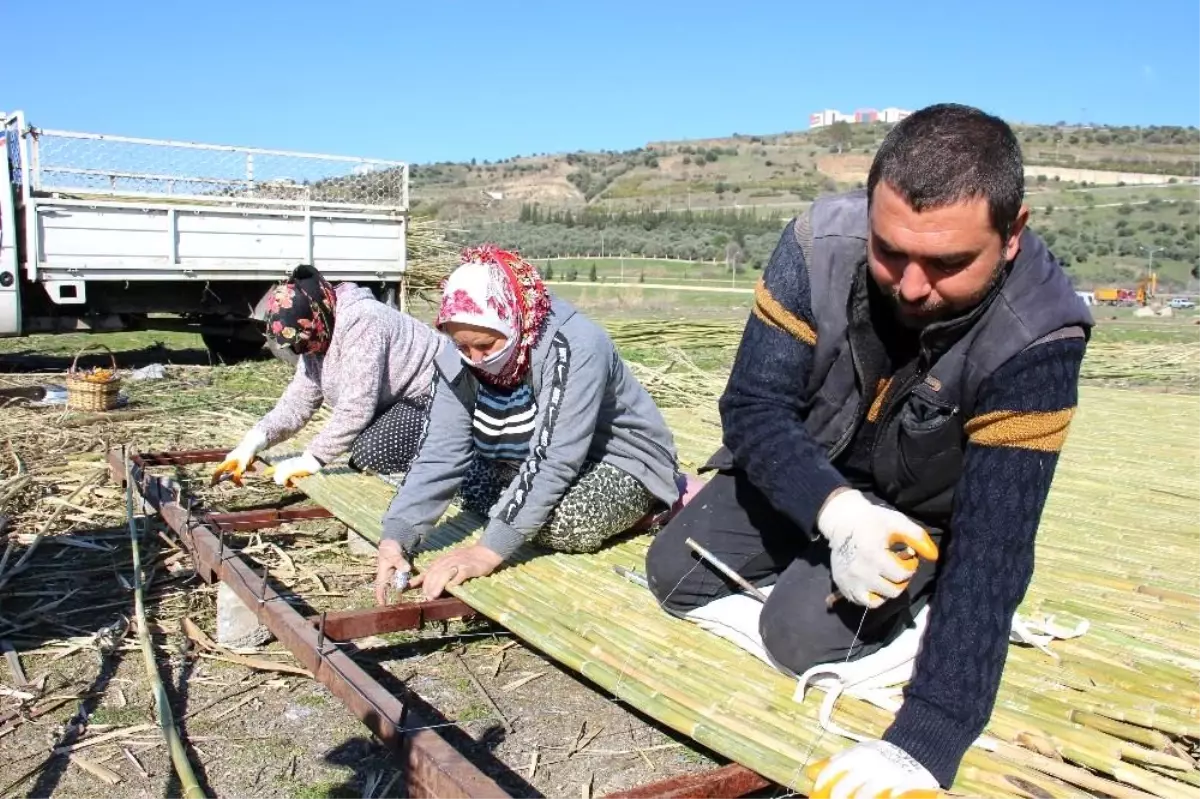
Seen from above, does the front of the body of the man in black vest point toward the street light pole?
no

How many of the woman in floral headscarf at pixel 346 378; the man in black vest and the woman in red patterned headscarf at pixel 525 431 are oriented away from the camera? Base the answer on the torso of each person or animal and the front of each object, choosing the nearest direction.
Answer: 0

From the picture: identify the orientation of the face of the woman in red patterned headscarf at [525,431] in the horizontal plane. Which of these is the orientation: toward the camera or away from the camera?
toward the camera

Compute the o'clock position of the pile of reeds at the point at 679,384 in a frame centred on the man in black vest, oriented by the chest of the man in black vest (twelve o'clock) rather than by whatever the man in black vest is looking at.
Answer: The pile of reeds is roughly at 4 o'clock from the man in black vest.

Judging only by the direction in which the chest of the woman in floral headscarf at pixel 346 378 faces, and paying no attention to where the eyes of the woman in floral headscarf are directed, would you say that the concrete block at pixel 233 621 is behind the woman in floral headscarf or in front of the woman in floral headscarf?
in front

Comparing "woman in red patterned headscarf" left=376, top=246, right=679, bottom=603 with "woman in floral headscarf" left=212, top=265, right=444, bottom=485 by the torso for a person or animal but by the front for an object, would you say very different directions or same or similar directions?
same or similar directions

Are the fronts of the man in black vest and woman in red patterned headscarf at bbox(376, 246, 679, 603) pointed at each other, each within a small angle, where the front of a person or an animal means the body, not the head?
no

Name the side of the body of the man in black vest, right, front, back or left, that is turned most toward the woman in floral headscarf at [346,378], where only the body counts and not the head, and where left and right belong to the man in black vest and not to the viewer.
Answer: right

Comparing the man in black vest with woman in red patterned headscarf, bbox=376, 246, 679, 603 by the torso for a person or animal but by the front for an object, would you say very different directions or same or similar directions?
same or similar directions

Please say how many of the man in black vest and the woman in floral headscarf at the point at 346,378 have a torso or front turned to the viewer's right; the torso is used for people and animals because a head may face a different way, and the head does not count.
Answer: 0

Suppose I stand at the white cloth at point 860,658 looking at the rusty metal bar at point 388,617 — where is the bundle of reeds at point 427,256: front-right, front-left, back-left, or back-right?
front-right

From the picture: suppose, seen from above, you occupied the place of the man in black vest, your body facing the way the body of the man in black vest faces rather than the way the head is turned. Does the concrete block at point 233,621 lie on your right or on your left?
on your right

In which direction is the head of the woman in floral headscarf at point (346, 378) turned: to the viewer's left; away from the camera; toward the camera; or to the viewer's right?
to the viewer's left

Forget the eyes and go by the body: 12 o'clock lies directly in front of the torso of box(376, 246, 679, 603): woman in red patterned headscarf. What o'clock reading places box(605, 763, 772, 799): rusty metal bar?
The rusty metal bar is roughly at 10 o'clock from the woman in red patterned headscarf.

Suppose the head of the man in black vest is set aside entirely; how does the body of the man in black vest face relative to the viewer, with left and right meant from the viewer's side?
facing the viewer and to the left of the viewer

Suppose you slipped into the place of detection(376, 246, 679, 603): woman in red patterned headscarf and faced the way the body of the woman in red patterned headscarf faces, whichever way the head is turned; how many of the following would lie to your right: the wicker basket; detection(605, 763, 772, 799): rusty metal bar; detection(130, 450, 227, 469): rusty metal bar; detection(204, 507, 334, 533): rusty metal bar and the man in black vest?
3

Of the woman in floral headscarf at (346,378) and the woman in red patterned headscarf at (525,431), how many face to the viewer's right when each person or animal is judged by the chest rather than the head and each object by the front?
0

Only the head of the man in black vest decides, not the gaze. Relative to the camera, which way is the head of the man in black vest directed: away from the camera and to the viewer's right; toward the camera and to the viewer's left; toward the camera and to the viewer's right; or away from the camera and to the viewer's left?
toward the camera and to the viewer's left

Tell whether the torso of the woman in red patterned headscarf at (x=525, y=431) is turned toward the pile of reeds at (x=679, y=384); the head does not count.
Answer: no
